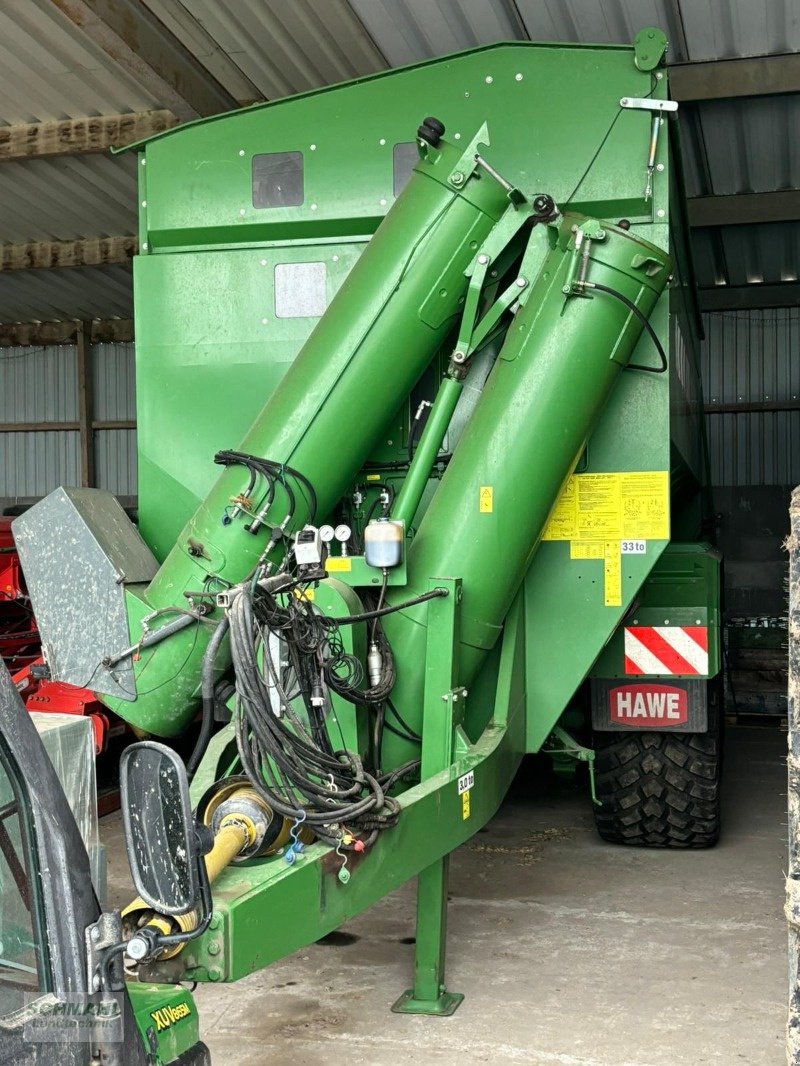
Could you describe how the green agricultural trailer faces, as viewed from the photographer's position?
facing the viewer and to the left of the viewer

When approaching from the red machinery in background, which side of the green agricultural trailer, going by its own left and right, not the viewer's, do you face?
right
